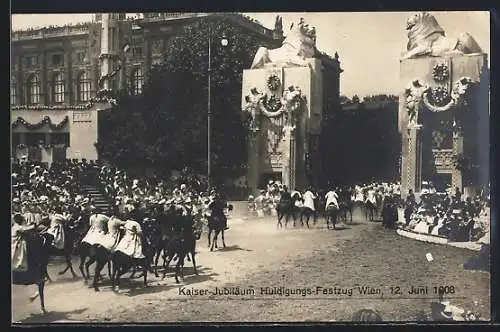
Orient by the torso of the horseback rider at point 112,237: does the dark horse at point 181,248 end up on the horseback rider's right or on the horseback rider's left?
on the horseback rider's right

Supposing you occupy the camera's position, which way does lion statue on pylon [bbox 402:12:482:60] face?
facing to the left of the viewer

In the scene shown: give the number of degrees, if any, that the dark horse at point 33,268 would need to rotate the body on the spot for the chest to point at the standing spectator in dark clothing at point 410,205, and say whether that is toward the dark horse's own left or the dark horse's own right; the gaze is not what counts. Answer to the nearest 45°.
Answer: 0° — it already faces them

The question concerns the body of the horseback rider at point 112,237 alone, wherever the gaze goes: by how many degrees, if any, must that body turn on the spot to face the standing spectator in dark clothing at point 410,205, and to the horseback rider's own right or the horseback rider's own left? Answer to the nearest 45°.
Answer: approximately 45° to the horseback rider's own right

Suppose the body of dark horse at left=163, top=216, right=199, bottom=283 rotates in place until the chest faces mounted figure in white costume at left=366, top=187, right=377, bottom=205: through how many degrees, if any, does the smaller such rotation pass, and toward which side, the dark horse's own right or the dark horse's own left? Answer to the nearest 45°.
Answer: approximately 45° to the dark horse's own right

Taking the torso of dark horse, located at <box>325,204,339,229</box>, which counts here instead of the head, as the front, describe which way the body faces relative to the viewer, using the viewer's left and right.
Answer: facing away from the viewer

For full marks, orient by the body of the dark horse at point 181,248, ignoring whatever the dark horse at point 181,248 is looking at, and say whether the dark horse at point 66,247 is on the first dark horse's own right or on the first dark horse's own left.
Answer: on the first dark horse's own left
